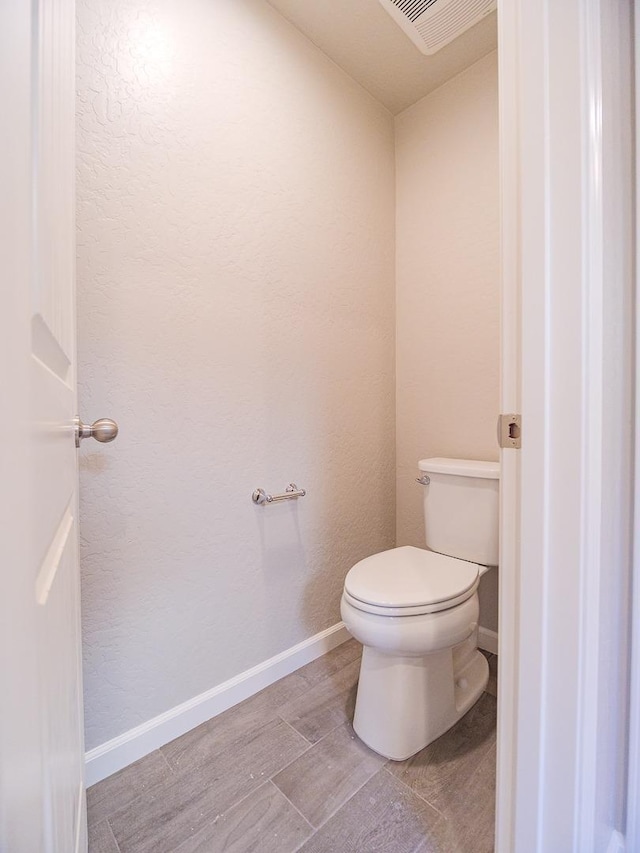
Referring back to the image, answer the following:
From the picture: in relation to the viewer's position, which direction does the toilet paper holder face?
facing the viewer and to the right of the viewer

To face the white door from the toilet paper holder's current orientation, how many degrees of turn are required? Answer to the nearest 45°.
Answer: approximately 45° to its right
